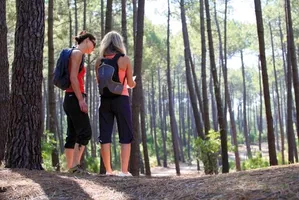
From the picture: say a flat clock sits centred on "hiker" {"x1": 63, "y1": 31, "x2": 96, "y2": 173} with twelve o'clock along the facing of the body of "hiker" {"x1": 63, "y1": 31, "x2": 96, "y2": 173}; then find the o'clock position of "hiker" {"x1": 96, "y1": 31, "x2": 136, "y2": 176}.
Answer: "hiker" {"x1": 96, "y1": 31, "x2": 136, "y2": 176} is roughly at 1 o'clock from "hiker" {"x1": 63, "y1": 31, "x2": 96, "y2": 173}.

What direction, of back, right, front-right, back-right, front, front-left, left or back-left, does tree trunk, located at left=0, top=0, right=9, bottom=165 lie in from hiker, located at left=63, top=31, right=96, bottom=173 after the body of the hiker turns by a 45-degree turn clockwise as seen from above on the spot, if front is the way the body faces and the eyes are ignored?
back

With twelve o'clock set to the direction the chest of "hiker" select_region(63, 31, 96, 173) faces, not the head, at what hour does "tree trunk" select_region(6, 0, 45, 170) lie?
The tree trunk is roughly at 6 o'clock from the hiker.

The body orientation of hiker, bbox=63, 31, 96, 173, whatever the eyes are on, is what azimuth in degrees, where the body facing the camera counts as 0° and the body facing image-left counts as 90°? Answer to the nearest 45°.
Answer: approximately 270°

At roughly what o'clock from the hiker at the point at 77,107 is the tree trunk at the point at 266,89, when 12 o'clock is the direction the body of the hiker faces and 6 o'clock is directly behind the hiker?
The tree trunk is roughly at 11 o'clock from the hiker.

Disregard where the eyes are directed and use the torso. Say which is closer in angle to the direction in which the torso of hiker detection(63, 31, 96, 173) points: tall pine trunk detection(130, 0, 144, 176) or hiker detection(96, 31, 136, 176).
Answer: the hiker

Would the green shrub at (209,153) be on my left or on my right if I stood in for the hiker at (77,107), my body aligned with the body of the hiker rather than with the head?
on my left

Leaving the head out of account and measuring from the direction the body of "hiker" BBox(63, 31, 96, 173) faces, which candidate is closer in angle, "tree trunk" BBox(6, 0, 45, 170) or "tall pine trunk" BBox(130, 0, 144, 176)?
the tall pine trunk
